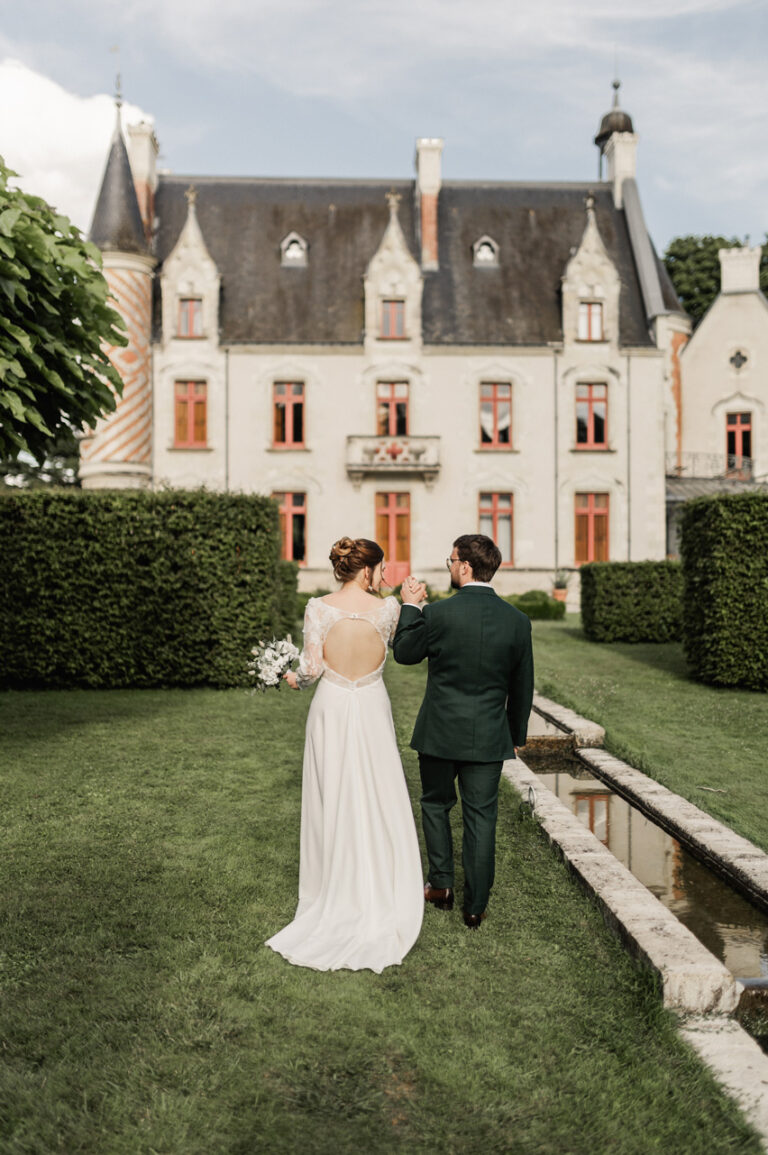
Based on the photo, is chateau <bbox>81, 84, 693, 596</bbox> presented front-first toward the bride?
yes

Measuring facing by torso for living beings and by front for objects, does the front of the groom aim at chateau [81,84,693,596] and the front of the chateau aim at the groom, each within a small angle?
yes

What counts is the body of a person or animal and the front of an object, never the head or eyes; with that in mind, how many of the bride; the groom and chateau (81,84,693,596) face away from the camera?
2

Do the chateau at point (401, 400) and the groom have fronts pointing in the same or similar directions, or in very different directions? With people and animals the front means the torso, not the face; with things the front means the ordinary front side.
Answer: very different directions

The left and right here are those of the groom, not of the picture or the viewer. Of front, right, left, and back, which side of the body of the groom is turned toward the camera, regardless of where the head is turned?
back

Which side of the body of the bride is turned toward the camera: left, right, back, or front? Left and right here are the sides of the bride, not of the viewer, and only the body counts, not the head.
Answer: back

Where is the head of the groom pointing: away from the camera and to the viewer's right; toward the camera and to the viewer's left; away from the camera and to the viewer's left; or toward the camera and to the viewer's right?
away from the camera and to the viewer's left

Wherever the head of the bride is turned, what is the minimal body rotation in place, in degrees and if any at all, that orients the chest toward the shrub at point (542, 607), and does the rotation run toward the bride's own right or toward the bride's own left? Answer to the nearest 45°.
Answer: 0° — they already face it

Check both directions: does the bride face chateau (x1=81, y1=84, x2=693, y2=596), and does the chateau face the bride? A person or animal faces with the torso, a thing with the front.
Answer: yes
